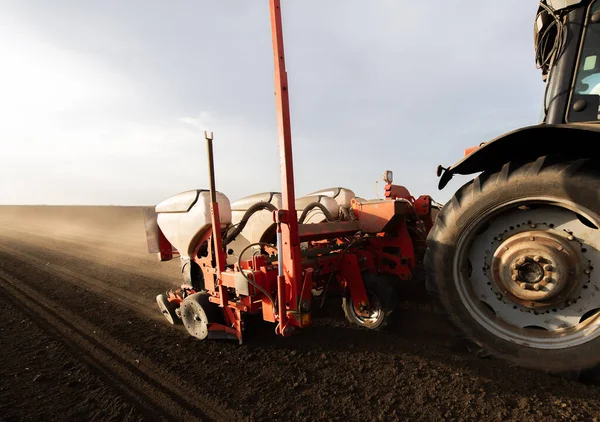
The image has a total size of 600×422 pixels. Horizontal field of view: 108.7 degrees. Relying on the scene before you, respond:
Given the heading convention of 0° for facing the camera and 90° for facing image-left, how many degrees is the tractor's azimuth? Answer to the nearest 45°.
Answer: approximately 270°
